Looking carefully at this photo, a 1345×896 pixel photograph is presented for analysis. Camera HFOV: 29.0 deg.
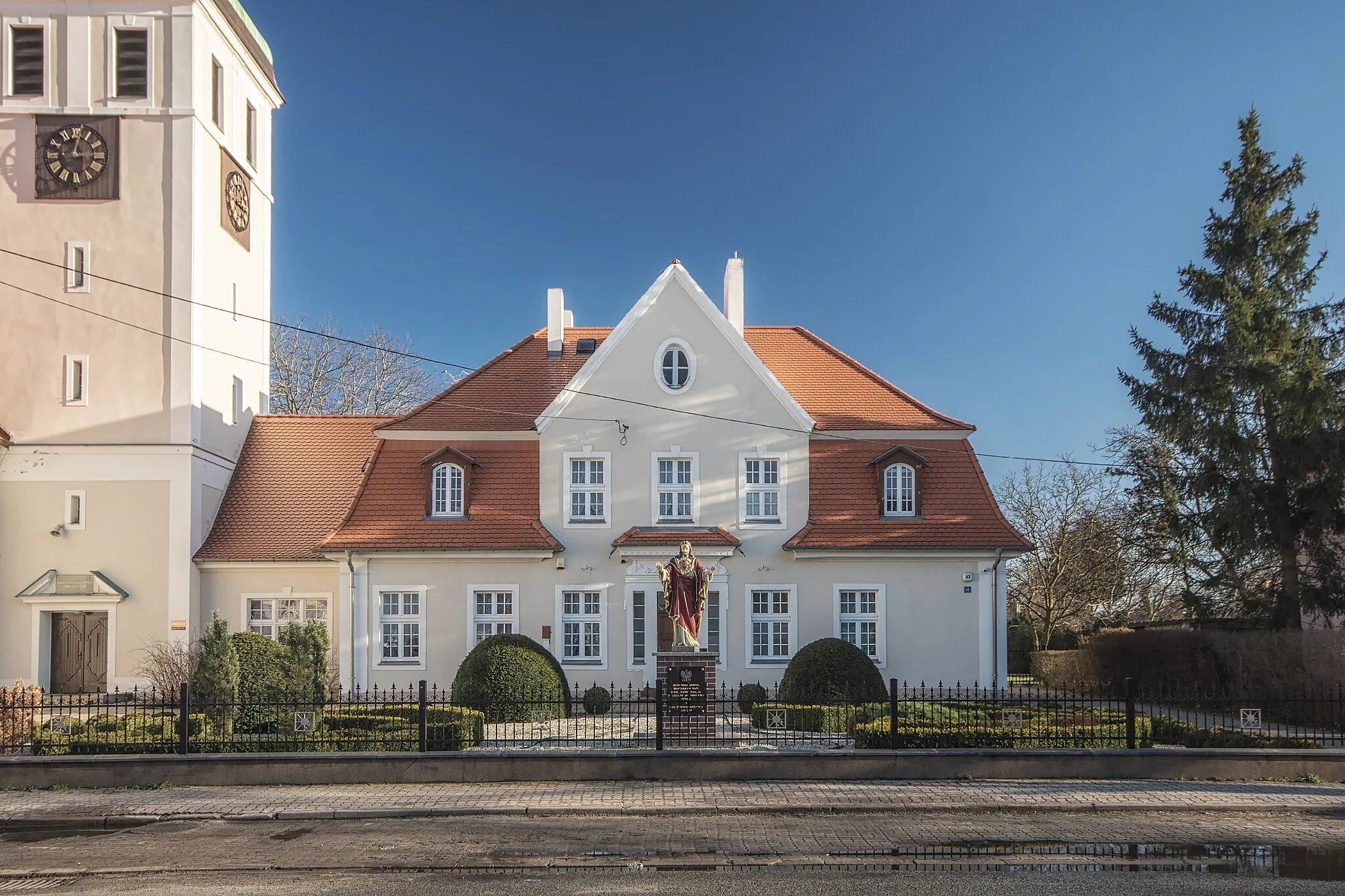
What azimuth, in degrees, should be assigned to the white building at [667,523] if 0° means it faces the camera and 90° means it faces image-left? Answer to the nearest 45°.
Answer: approximately 0°

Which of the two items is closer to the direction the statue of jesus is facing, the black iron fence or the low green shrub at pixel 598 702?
the black iron fence

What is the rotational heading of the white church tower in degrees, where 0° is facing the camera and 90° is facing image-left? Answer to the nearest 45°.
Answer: approximately 0°

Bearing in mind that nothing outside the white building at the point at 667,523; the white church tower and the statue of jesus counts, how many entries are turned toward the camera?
3

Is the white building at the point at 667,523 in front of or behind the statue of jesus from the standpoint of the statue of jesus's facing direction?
behind

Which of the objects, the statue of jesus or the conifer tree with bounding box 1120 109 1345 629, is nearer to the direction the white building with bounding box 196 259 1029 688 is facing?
the statue of jesus

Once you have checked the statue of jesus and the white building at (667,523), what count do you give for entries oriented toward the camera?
2

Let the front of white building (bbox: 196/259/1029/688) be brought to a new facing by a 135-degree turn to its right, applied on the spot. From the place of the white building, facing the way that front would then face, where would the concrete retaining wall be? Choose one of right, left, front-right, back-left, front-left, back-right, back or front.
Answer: back-left

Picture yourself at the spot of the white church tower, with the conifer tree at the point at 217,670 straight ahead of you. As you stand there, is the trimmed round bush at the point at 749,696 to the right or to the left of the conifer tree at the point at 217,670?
left

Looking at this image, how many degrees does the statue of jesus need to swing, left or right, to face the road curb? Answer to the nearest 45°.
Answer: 0° — it already faces it

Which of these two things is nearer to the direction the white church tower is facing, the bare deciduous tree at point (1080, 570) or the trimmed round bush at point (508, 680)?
the trimmed round bush
